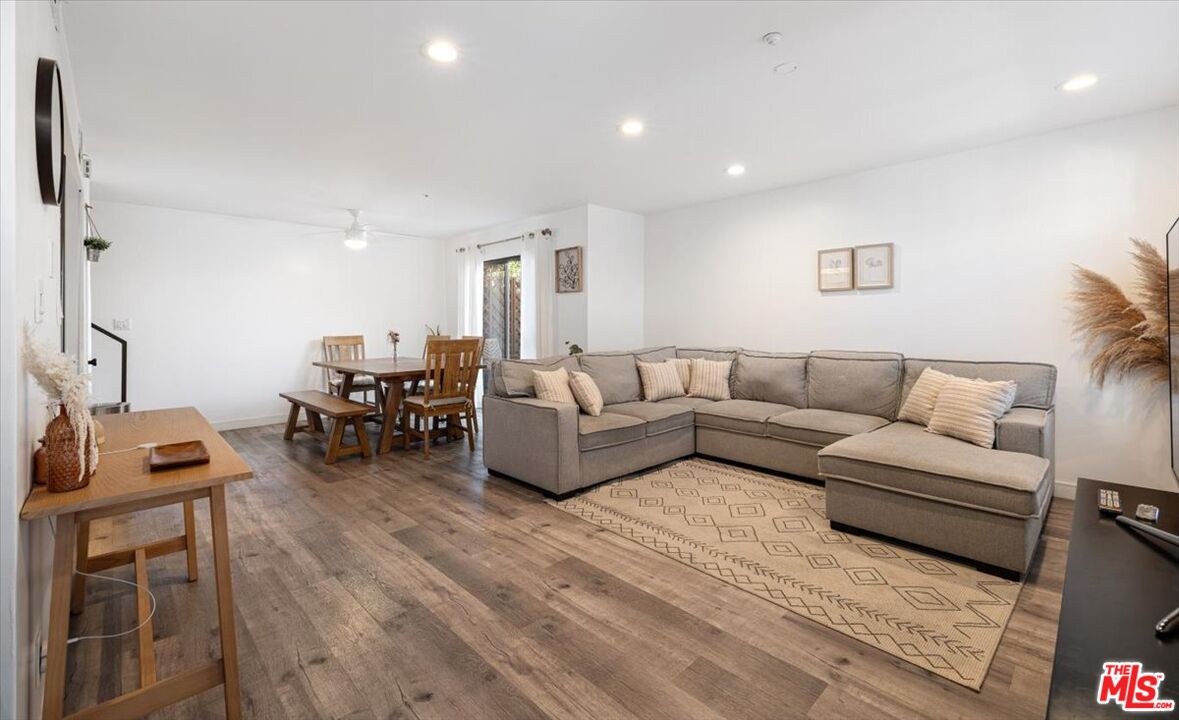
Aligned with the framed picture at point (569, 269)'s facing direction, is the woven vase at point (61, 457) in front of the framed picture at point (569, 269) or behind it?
in front

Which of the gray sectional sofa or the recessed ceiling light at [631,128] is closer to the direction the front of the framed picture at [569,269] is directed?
the recessed ceiling light

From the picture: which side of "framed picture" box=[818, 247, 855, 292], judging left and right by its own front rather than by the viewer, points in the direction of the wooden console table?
front

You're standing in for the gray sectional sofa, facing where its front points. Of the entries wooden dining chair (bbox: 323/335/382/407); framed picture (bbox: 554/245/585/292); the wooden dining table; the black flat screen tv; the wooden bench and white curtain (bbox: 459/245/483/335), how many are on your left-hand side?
1

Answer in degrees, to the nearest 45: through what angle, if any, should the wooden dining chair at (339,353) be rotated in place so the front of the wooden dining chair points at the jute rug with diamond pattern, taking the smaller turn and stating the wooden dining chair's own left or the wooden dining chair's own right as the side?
0° — it already faces it

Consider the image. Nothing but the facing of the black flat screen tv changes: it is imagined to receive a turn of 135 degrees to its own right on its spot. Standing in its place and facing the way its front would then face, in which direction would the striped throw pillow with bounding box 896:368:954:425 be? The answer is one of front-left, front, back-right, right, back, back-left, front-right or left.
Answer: left

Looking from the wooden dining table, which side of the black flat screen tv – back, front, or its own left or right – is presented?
front

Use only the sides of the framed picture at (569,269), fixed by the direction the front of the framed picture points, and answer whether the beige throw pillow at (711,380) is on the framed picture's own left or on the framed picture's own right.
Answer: on the framed picture's own left

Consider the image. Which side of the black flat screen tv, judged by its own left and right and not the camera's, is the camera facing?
left

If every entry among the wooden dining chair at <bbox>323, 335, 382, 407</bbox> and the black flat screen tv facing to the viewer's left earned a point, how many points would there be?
1

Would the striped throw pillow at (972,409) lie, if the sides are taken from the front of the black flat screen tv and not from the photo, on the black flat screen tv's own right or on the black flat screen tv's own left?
on the black flat screen tv's own right

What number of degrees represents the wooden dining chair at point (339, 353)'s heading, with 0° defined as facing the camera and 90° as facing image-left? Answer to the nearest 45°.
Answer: approximately 315°

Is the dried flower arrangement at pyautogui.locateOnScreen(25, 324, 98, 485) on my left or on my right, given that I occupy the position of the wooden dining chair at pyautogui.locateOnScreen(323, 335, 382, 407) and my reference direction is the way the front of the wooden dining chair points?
on my right

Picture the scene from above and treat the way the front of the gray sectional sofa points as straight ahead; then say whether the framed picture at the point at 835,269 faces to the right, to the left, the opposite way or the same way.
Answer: the same way

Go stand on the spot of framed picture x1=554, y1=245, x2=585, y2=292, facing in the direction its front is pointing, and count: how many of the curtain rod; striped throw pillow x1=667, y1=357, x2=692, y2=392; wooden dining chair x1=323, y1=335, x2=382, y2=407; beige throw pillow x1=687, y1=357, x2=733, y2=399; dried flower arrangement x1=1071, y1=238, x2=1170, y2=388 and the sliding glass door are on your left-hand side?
3

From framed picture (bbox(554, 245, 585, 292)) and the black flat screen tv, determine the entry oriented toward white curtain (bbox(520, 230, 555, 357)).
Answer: the black flat screen tv
